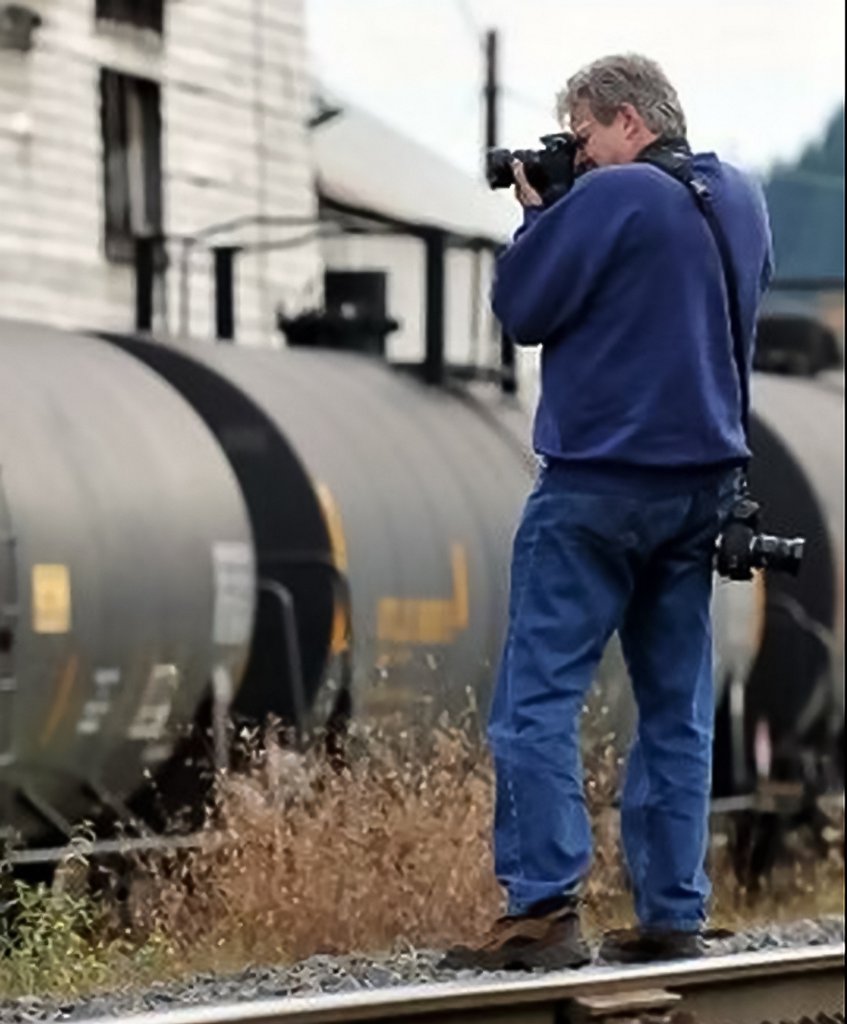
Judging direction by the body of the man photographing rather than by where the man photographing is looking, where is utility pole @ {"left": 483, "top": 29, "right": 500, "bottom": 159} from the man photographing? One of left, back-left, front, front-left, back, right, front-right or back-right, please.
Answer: front-right

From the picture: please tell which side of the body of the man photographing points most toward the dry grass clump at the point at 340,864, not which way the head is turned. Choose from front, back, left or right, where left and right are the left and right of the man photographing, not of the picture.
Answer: front

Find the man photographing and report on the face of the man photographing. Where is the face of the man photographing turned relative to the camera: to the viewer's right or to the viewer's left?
to the viewer's left

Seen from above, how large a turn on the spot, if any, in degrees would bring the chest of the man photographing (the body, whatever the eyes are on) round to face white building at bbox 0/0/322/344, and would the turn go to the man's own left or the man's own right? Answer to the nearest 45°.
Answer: approximately 45° to the man's own right

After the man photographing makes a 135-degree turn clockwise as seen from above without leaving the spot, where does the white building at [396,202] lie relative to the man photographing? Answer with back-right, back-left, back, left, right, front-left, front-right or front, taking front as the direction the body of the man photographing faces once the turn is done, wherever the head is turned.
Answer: left

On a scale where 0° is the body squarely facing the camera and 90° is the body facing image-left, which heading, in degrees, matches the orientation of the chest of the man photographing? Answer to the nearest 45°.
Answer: approximately 135°
